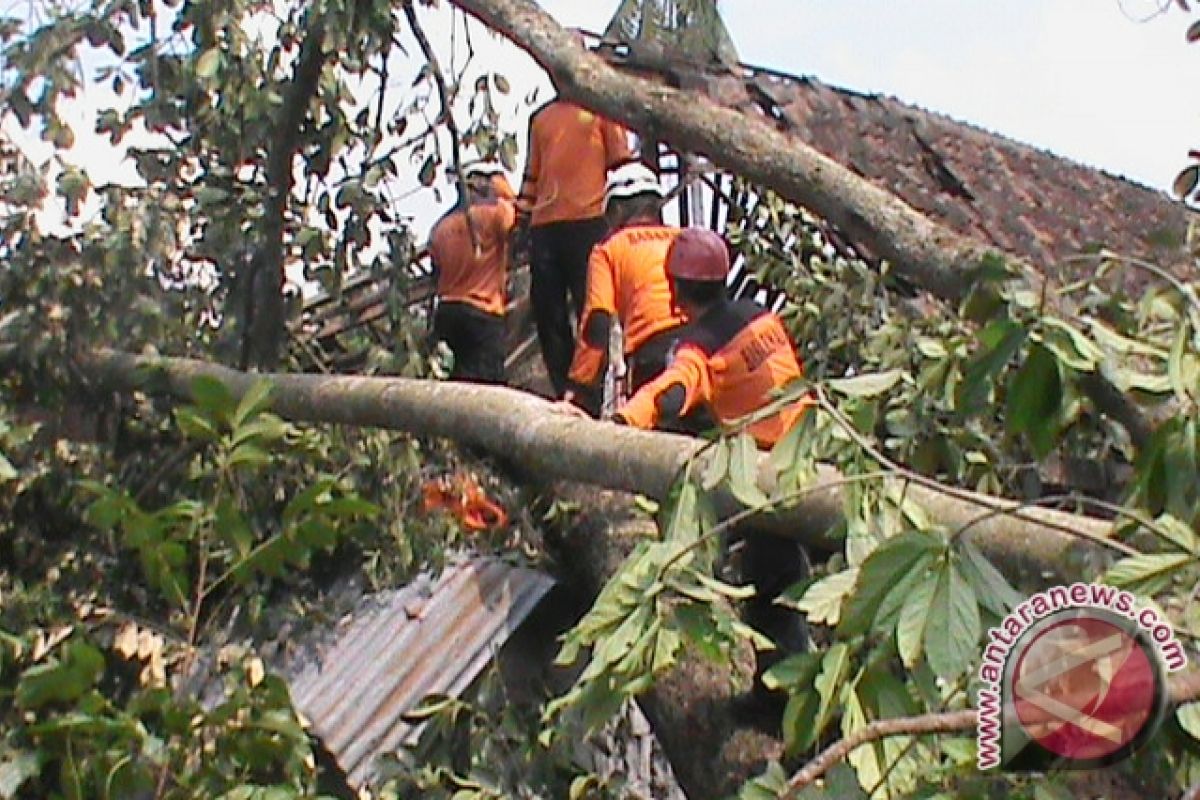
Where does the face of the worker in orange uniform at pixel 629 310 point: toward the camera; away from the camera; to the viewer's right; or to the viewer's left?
away from the camera

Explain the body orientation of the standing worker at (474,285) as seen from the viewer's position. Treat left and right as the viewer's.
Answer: facing away from the viewer and to the right of the viewer

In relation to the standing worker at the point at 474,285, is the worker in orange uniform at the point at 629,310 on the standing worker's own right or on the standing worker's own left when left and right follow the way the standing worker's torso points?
on the standing worker's own right

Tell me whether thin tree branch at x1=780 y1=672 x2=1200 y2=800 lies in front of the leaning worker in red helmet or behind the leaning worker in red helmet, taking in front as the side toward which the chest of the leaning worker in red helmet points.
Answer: behind

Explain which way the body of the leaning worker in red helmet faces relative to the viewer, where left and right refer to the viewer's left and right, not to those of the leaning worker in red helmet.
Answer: facing away from the viewer and to the left of the viewer
